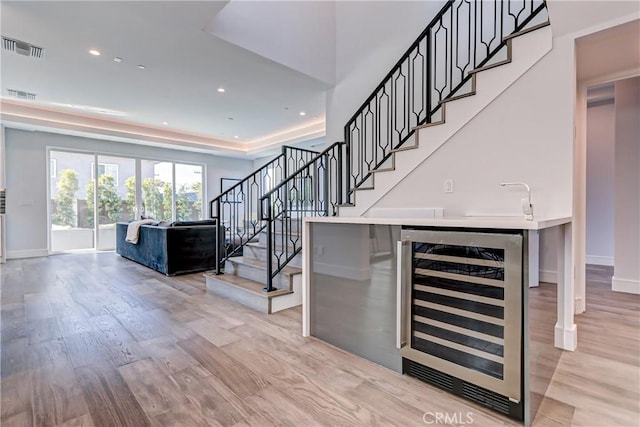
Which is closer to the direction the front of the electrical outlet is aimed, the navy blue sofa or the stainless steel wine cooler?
the stainless steel wine cooler

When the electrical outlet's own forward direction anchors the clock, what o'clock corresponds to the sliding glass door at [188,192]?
The sliding glass door is roughly at 4 o'clock from the electrical outlet.

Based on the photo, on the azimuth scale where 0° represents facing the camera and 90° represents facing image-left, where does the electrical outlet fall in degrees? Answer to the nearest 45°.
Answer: approximately 0°

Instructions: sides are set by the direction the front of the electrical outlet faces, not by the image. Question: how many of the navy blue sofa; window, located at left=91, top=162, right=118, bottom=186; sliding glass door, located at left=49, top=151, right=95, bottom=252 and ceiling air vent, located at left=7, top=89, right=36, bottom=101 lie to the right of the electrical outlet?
4

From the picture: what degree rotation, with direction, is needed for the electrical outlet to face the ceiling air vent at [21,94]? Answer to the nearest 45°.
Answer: approximately 90° to its right

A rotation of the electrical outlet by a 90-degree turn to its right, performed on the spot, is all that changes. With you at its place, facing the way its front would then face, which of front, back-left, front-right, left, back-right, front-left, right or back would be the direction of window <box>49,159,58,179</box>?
front

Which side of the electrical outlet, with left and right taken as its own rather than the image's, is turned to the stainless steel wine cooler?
front

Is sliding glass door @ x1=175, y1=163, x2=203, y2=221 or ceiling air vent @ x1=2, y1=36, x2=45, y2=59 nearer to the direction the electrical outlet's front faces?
the ceiling air vent

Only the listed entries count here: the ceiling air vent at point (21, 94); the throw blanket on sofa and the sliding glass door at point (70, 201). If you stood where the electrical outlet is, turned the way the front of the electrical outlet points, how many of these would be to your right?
3

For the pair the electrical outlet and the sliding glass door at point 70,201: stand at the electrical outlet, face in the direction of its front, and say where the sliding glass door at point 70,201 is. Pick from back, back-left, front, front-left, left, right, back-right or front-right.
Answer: right

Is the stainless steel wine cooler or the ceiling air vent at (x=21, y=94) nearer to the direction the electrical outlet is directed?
the stainless steel wine cooler

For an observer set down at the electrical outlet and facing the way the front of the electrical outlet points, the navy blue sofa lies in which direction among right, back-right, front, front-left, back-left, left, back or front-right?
right
